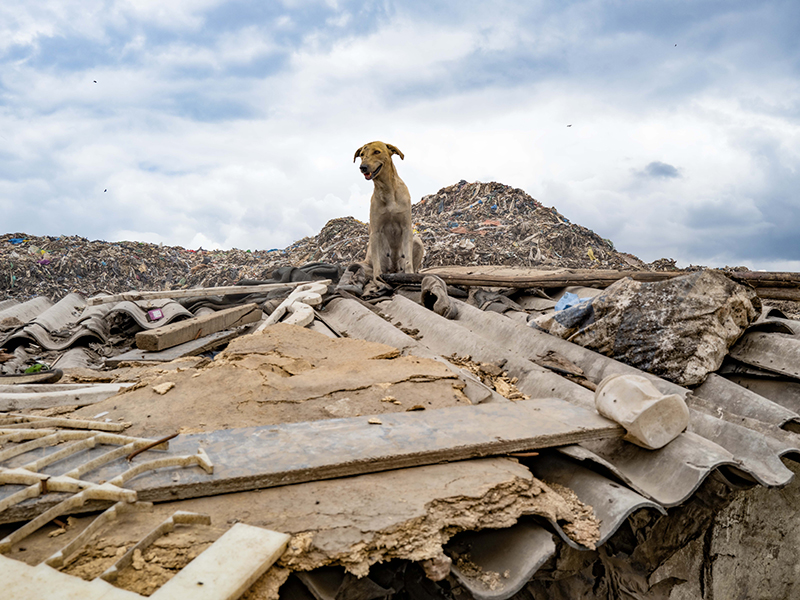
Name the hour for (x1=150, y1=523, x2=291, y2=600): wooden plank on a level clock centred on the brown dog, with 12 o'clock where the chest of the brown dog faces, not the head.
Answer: The wooden plank is roughly at 12 o'clock from the brown dog.

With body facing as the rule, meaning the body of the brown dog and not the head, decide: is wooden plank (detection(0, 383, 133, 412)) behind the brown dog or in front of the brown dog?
in front

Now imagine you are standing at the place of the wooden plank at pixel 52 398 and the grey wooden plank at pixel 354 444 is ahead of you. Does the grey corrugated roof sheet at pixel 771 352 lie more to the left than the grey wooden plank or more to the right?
left

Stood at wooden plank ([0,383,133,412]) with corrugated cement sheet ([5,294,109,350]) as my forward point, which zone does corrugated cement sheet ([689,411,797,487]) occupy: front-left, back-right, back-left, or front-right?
back-right

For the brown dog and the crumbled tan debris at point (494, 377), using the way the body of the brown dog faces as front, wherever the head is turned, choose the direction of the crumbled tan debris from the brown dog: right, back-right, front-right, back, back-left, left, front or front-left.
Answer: front

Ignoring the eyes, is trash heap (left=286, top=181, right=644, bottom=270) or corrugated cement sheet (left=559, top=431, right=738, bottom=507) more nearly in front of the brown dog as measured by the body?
the corrugated cement sheet

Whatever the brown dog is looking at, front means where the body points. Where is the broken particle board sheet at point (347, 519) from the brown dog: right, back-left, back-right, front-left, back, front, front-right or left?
front

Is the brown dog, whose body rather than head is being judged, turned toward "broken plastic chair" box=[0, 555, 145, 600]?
yes

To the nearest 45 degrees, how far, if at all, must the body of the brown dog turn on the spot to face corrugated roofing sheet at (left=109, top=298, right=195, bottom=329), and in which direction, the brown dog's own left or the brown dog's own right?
approximately 45° to the brown dog's own right

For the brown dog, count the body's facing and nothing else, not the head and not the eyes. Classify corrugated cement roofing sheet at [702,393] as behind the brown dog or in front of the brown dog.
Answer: in front

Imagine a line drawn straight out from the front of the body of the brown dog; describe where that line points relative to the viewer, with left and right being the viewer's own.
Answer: facing the viewer

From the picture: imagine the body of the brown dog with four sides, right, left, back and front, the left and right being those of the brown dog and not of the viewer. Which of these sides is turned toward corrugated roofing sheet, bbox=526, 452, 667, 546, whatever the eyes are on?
front

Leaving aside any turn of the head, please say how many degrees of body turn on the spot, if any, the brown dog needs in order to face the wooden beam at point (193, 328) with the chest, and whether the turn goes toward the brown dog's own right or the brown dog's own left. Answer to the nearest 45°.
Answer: approximately 45° to the brown dog's own right

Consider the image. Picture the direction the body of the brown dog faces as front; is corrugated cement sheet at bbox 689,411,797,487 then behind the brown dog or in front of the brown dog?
in front

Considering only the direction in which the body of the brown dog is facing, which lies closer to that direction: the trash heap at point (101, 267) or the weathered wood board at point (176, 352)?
the weathered wood board

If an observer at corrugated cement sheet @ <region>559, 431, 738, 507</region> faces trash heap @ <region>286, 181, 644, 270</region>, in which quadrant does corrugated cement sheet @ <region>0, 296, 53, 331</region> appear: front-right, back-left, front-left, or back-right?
front-left

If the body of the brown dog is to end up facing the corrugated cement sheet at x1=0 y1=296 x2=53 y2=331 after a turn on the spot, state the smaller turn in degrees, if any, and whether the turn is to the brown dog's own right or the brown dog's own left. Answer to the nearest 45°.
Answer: approximately 90° to the brown dog's own right

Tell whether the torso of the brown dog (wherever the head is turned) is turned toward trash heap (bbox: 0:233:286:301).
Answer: no
